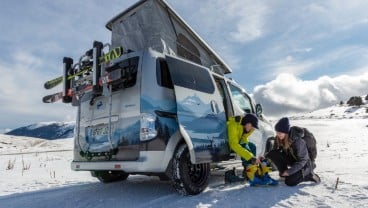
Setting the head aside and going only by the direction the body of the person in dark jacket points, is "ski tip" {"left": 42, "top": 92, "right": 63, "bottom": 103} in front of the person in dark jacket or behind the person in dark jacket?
in front

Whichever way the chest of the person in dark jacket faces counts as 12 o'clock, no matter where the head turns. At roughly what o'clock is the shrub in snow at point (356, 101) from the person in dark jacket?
The shrub in snow is roughly at 5 o'clock from the person in dark jacket.

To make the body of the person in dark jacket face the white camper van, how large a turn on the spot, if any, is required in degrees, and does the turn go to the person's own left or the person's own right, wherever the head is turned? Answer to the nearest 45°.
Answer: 0° — they already face it

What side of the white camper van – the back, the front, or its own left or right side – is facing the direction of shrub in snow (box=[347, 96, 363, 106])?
front

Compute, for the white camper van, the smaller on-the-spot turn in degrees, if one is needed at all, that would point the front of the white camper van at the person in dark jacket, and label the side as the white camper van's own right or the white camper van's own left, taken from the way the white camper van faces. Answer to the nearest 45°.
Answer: approximately 45° to the white camper van's own right

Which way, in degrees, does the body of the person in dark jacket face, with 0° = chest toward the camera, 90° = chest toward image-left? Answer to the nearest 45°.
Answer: approximately 45°

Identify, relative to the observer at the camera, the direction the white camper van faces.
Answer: facing away from the viewer and to the right of the viewer
